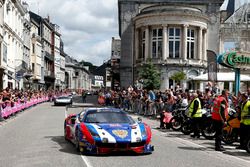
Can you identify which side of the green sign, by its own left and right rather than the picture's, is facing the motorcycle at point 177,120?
front

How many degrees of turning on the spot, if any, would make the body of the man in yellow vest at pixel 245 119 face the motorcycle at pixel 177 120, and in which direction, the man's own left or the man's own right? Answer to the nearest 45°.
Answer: approximately 45° to the man's own right

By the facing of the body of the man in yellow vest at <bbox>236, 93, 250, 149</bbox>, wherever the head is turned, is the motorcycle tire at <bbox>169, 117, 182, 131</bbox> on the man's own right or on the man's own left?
on the man's own right

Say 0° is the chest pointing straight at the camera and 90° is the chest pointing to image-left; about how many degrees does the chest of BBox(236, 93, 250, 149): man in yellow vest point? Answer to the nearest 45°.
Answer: approximately 90°

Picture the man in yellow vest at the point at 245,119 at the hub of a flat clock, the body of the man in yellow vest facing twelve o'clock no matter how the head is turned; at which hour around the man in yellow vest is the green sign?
The green sign is roughly at 3 o'clock from the man in yellow vest.

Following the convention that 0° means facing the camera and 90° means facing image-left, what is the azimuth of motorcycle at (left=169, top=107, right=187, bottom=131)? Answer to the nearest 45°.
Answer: approximately 45°

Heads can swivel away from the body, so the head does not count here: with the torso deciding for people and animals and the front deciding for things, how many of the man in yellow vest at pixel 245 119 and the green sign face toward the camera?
1

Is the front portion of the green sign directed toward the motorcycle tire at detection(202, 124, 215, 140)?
yes

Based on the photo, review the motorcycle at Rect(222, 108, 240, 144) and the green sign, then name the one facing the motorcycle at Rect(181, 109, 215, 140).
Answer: the green sign

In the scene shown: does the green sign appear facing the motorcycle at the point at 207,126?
yes

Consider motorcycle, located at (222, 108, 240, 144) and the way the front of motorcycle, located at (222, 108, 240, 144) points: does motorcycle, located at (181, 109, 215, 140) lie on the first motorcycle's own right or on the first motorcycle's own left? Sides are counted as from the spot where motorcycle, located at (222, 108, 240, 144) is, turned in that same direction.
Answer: on the first motorcycle's own right

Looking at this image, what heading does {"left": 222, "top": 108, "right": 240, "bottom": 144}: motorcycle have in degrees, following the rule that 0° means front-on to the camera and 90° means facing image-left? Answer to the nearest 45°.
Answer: approximately 45°
